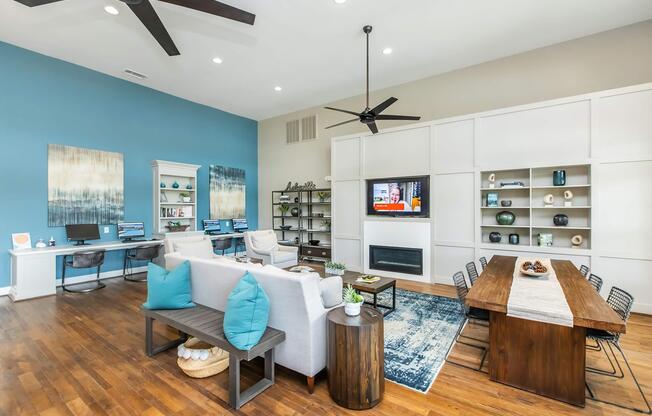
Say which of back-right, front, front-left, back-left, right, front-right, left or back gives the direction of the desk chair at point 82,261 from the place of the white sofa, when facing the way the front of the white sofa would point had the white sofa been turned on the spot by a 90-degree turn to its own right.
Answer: back

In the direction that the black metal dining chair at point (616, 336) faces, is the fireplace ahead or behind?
ahead

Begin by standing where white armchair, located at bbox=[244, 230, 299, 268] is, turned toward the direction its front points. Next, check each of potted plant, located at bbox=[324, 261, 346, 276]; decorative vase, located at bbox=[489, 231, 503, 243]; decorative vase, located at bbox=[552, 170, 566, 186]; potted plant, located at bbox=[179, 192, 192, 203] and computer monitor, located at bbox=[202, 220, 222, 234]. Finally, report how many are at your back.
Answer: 2

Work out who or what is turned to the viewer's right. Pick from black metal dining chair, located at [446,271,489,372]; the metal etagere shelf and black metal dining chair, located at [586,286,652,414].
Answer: black metal dining chair, located at [446,271,489,372]

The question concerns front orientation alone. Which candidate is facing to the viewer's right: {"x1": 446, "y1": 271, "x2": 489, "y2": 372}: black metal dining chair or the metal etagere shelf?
the black metal dining chair

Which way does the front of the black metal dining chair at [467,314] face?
to the viewer's right

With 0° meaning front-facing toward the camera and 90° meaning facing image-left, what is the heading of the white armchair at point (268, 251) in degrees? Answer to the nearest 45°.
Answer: approximately 315°

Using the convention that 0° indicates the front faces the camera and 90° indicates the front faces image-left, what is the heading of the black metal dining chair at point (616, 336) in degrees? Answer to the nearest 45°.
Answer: approximately 90°

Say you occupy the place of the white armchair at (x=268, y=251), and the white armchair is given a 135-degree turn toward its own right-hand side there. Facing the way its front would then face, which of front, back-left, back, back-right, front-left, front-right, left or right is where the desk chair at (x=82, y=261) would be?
front

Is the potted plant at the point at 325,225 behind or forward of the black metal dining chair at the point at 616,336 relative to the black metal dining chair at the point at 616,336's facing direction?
forward

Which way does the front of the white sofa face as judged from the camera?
facing away from the viewer and to the right of the viewer

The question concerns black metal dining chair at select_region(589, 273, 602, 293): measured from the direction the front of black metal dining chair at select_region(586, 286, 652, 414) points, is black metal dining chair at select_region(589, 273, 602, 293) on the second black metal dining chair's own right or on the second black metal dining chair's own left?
on the second black metal dining chair's own right

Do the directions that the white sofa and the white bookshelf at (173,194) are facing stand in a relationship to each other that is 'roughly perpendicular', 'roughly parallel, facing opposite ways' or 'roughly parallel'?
roughly perpendicular
